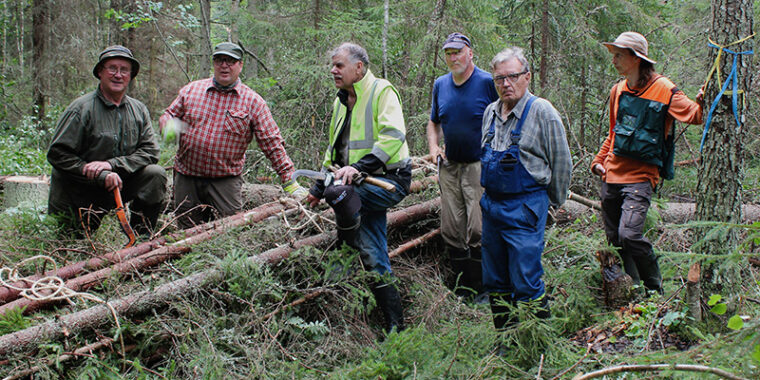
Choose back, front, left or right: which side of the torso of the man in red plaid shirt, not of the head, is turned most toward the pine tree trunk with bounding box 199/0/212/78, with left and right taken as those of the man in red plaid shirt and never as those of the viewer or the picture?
back

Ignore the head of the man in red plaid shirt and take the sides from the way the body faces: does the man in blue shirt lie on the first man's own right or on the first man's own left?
on the first man's own left

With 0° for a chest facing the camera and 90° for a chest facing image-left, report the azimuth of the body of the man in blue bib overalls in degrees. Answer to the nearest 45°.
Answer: approximately 45°

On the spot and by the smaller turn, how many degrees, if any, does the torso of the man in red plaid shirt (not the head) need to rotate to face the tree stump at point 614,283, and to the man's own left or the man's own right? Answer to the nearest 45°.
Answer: approximately 45° to the man's own left

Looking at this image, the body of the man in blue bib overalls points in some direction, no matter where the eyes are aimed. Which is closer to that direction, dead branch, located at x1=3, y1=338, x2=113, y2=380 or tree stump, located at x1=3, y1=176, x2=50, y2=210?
the dead branch

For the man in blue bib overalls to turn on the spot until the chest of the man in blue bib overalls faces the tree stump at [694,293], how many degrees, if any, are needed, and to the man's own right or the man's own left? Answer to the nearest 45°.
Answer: approximately 135° to the man's own left

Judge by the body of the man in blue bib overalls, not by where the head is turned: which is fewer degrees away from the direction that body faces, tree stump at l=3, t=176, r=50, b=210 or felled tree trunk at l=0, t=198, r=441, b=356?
the felled tree trunk

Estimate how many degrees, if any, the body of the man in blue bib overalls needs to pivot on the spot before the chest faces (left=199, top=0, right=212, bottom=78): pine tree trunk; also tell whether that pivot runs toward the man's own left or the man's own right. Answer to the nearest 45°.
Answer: approximately 90° to the man's own right

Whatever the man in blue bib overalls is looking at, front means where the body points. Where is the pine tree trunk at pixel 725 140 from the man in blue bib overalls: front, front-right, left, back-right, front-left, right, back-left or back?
back-left
